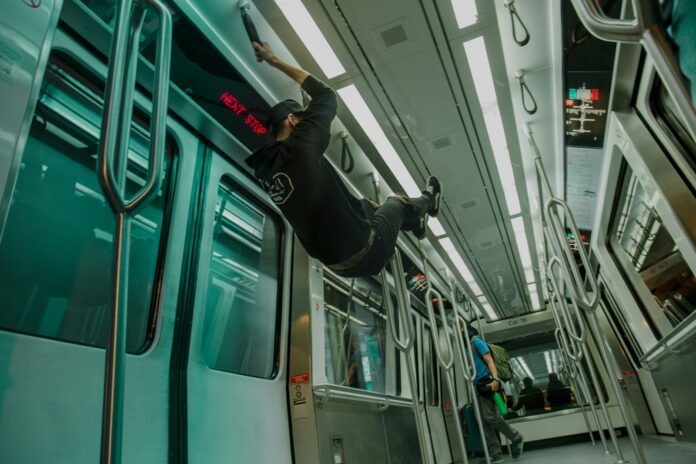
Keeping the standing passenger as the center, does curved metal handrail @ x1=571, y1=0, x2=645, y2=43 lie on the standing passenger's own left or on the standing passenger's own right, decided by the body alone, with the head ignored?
on the standing passenger's own left

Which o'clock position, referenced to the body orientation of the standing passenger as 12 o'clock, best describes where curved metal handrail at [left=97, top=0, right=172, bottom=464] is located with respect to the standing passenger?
The curved metal handrail is roughly at 9 o'clock from the standing passenger.

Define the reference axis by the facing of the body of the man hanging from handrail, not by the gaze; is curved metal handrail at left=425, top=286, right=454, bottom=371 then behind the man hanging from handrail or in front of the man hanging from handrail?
in front

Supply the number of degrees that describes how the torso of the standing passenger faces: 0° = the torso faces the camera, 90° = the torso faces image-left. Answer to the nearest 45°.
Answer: approximately 90°

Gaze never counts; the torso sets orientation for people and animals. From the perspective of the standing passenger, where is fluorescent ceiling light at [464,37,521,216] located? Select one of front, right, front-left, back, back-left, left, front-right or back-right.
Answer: left

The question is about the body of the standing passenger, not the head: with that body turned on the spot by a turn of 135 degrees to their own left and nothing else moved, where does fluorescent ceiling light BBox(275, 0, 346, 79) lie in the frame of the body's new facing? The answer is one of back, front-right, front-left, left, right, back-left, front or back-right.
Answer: front-right

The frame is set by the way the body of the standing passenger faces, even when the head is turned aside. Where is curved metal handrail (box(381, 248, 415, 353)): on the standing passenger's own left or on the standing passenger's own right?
on the standing passenger's own left

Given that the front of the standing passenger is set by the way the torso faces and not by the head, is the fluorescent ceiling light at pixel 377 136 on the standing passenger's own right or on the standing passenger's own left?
on the standing passenger's own left
